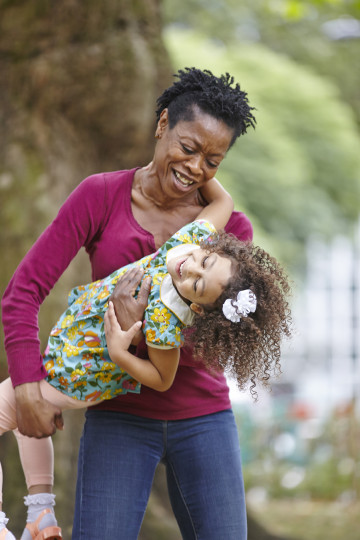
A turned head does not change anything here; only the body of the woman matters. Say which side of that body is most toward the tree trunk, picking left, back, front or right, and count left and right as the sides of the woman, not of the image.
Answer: back

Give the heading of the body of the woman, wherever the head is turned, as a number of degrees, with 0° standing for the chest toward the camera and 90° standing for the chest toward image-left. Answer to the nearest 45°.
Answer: approximately 0°

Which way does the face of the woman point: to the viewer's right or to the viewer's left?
to the viewer's right
